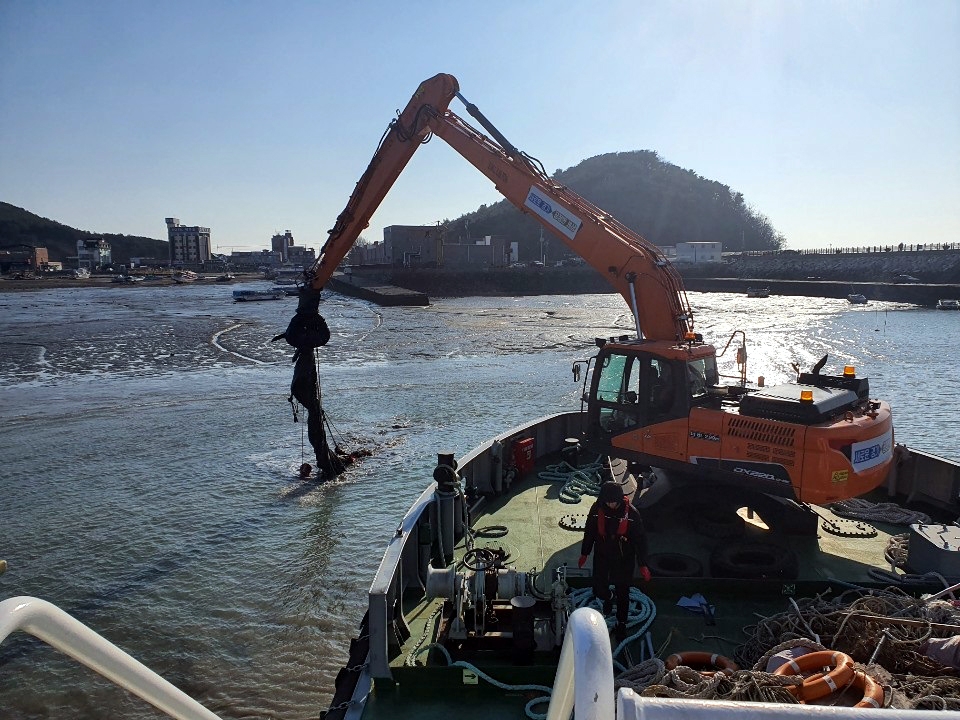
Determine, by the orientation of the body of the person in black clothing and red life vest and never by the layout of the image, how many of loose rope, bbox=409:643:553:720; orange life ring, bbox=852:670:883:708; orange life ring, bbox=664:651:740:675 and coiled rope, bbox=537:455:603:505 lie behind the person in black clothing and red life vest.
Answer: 1

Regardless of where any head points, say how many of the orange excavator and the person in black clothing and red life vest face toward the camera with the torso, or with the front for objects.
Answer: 1

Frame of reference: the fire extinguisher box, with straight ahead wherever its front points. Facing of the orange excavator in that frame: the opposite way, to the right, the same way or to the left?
the opposite way

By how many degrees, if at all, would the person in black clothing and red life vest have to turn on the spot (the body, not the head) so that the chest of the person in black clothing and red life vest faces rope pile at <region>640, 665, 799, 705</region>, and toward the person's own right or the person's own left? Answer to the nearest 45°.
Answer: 0° — they already face it

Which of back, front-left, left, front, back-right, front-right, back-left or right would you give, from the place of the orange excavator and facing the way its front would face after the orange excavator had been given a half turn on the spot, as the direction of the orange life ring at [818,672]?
front-right

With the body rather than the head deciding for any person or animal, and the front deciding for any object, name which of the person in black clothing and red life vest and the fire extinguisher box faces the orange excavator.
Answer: the fire extinguisher box

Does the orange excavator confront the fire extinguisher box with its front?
yes

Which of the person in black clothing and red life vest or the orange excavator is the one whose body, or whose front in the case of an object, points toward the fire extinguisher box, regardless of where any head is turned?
the orange excavator

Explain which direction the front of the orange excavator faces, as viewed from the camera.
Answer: facing away from the viewer and to the left of the viewer

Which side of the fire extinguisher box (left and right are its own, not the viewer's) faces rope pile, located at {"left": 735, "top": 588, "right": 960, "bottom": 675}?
front

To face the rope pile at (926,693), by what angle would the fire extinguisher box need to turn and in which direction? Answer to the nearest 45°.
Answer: approximately 45° to its right

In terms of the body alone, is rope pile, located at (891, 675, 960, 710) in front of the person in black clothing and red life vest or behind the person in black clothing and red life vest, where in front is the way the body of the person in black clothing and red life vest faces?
in front

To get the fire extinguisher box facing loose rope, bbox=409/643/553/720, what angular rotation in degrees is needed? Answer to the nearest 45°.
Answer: approximately 45° to its right

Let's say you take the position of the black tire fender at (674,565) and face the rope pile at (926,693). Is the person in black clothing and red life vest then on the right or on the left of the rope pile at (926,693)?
right

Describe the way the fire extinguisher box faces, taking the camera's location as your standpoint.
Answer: facing the viewer and to the right of the viewer
